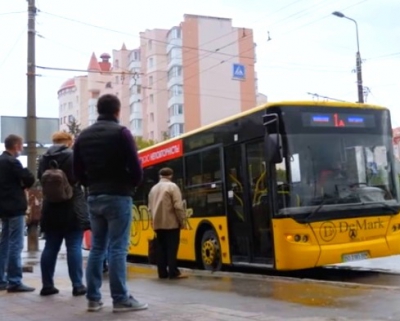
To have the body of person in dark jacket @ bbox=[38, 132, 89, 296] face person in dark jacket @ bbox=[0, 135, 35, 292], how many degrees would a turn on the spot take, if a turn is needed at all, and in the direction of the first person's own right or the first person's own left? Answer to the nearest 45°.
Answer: approximately 90° to the first person's own left

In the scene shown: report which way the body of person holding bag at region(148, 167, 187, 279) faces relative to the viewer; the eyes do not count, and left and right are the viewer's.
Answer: facing away from the viewer and to the right of the viewer

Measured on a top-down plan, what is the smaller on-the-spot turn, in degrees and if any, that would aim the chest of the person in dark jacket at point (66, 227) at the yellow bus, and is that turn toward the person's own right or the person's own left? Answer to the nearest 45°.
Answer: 0° — they already face it

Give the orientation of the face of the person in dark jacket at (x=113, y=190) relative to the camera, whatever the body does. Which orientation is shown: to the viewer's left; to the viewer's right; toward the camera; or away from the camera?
away from the camera

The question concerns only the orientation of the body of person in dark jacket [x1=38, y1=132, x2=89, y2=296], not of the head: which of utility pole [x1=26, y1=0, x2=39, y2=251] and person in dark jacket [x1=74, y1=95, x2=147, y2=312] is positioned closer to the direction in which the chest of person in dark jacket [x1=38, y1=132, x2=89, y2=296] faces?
the utility pole

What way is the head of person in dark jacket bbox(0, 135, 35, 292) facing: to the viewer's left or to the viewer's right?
to the viewer's right

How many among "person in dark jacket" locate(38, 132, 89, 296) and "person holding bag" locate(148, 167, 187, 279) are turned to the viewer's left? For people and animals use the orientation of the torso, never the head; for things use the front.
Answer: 0

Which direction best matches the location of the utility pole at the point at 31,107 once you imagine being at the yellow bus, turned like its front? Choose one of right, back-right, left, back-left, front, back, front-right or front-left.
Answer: back

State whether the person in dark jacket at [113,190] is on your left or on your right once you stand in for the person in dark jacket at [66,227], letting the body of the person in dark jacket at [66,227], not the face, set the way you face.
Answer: on your right

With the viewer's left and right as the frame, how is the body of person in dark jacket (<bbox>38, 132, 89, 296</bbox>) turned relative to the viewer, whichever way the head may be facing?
facing away from the viewer and to the right of the viewer

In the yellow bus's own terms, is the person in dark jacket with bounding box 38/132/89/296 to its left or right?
on its right

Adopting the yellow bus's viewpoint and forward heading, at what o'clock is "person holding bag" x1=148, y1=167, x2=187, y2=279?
The person holding bag is roughly at 4 o'clock from the yellow bus.
